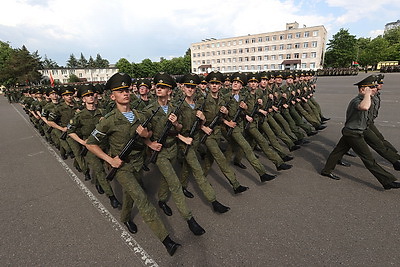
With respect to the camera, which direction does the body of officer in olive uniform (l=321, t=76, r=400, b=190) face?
to the viewer's right

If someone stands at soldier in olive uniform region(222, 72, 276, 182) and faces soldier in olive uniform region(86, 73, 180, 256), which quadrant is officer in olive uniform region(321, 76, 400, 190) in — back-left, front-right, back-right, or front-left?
back-left

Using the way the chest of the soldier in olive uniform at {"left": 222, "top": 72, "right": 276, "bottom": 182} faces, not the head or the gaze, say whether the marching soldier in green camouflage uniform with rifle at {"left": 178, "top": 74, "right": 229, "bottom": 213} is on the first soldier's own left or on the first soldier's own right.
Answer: on the first soldier's own right

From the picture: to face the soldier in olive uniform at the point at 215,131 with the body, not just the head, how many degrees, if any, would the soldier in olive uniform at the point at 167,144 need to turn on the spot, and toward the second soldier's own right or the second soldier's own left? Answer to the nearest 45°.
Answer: approximately 90° to the second soldier's own left
